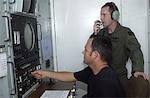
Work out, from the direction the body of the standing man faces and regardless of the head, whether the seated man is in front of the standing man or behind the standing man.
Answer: in front

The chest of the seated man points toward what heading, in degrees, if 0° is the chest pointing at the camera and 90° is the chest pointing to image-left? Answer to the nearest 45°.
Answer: approximately 90°

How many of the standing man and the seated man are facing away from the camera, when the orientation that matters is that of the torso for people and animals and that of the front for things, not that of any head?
0

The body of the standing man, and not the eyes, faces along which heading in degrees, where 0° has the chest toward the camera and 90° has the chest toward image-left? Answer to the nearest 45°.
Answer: approximately 45°

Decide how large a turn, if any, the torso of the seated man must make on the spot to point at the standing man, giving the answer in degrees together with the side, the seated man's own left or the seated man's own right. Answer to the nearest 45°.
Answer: approximately 90° to the seated man's own right

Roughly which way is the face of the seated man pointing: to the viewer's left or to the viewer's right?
to the viewer's left
